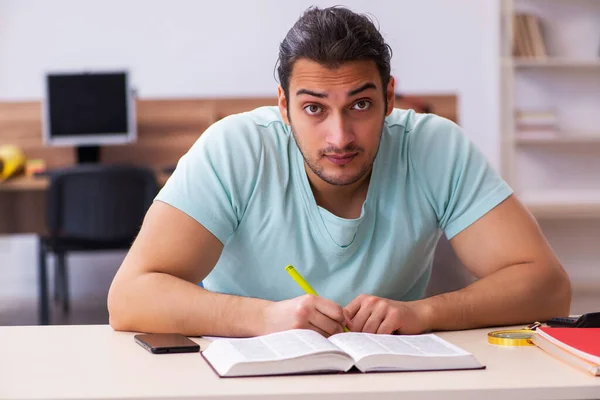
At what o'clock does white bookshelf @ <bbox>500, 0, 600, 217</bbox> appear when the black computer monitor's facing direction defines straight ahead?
The white bookshelf is roughly at 9 o'clock from the black computer monitor.

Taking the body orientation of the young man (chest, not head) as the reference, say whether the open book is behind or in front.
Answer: in front

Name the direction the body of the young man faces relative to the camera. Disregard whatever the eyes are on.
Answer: toward the camera

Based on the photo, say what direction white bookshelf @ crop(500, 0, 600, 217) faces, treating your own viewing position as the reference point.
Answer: facing the viewer

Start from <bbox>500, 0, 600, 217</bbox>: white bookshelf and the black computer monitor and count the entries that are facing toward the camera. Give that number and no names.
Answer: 2

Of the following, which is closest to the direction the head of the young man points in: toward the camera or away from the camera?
toward the camera

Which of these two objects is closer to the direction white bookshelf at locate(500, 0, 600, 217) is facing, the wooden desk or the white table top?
the white table top

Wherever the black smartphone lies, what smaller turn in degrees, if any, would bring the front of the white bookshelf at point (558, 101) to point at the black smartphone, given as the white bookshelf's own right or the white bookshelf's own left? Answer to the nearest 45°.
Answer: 0° — it already faces it

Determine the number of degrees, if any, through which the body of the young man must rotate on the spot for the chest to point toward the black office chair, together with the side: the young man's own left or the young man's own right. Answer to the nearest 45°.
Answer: approximately 135° to the young man's own right

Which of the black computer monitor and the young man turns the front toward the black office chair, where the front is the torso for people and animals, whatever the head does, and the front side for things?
the black computer monitor

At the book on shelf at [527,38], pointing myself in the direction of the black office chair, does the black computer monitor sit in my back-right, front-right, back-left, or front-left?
front-right

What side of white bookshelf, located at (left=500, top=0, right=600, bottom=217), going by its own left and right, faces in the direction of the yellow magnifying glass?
front

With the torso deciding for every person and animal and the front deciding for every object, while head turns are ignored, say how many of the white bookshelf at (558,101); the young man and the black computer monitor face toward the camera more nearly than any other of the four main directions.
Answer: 3

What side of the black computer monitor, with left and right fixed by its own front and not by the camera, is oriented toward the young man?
front
